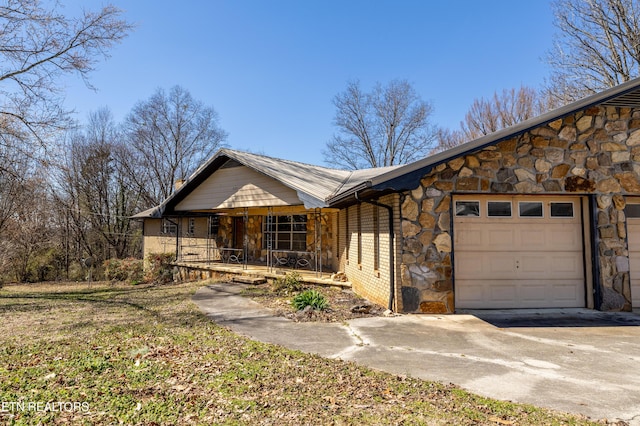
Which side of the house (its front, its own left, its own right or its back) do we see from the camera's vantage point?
front

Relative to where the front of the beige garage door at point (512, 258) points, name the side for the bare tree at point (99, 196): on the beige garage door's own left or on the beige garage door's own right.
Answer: on the beige garage door's own right

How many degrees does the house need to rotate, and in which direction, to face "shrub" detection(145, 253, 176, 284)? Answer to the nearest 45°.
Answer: approximately 135° to its right

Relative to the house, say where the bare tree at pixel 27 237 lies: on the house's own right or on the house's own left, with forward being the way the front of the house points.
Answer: on the house's own right

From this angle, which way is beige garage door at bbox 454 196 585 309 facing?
toward the camera

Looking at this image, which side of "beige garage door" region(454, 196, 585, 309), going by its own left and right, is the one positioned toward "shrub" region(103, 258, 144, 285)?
right

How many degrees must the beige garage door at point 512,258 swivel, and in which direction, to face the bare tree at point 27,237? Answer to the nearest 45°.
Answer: approximately 90° to its right

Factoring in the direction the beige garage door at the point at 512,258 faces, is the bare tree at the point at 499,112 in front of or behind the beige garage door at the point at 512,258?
behind

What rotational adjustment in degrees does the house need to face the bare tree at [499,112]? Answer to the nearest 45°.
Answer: approximately 180°
